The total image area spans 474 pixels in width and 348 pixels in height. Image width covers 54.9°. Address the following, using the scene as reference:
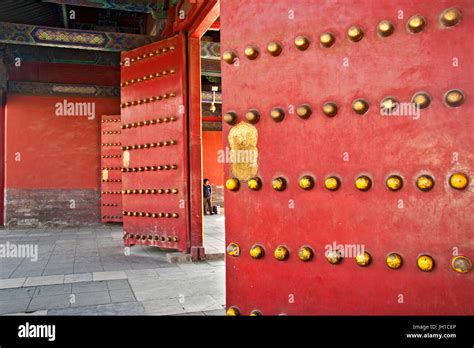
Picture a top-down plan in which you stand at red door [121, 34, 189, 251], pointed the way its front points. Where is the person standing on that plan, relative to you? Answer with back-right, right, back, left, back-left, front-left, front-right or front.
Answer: back-right

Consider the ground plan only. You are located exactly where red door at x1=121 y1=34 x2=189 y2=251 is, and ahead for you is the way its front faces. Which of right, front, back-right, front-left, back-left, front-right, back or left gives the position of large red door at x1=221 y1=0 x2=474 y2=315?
front-left

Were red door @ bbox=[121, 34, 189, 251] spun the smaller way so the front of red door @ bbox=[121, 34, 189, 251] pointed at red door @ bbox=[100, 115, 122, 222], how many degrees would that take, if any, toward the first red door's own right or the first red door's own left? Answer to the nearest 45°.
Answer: approximately 135° to the first red door's own right

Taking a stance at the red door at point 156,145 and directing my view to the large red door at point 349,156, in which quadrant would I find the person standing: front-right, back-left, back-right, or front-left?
back-left

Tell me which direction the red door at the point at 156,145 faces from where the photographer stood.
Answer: facing the viewer and to the left of the viewer

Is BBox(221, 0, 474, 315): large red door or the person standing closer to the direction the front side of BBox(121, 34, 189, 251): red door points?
the large red door
